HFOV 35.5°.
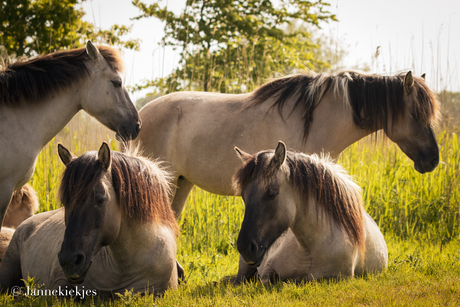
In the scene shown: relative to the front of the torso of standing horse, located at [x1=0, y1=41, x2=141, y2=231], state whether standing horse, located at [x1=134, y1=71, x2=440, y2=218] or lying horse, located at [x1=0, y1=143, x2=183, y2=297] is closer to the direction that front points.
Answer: the standing horse

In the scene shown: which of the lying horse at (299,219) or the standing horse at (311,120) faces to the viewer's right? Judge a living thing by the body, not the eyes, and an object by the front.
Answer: the standing horse

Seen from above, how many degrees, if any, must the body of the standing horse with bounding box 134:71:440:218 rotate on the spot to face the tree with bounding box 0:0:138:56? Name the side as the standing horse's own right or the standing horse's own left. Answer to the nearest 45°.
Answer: approximately 135° to the standing horse's own left

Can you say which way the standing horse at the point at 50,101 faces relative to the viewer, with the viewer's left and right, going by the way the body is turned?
facing to the right of the viewer

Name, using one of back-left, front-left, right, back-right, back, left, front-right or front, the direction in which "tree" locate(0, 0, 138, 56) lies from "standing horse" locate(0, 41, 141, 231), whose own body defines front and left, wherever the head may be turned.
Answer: left

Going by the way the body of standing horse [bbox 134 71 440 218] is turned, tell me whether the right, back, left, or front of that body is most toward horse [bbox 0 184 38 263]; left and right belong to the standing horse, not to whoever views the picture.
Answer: back

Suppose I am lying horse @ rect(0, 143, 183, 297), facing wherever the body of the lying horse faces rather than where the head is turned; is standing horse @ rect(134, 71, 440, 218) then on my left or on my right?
on my left

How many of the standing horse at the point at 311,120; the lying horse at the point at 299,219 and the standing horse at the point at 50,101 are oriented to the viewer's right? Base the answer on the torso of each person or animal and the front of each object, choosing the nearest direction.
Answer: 2

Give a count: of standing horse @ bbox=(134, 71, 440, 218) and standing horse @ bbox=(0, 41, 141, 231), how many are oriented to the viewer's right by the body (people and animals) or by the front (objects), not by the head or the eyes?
2

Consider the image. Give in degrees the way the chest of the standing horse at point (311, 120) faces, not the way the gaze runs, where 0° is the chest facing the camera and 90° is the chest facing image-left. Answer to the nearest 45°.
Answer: approximately 270°

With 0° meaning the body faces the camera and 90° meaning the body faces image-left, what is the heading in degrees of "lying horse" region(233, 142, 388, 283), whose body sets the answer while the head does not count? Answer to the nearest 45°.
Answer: approximately 45°
